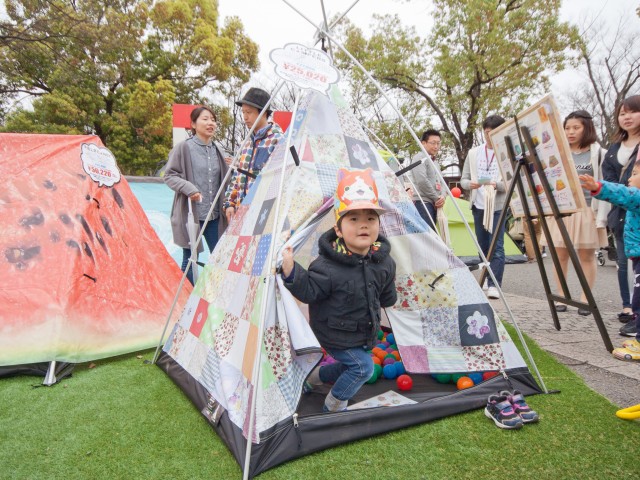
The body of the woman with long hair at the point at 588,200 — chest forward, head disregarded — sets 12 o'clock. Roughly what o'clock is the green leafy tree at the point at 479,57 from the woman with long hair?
The green leafy tree is roughly at 4 o'clock from the woman with long hair.

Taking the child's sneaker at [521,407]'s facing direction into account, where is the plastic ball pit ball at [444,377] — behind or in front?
behind

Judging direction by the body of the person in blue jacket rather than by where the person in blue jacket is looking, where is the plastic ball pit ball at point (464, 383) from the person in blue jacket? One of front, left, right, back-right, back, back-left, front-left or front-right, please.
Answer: front-left

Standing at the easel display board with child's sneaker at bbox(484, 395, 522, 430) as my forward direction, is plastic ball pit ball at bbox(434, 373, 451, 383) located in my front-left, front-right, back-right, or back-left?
front-right

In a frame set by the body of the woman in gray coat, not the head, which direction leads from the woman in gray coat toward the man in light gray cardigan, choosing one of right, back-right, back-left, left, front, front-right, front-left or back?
front-left

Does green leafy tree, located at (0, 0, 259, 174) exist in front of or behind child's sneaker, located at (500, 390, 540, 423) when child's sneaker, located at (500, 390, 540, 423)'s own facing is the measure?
behind

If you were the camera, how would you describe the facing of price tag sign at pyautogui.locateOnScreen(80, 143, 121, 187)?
facing the viewer

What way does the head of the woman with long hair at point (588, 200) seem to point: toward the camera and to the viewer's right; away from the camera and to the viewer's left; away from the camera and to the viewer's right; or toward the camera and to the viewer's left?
toward the camera and to the viewer's left

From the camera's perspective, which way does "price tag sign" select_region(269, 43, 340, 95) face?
toward the camera

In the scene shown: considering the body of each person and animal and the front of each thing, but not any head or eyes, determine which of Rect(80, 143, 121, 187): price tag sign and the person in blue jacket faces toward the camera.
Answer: the price tag sign

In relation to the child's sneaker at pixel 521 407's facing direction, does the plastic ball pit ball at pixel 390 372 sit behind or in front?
behind

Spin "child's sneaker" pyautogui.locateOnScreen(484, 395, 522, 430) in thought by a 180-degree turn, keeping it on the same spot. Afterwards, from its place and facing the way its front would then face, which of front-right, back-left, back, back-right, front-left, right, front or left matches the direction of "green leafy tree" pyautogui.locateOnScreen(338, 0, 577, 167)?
front-right

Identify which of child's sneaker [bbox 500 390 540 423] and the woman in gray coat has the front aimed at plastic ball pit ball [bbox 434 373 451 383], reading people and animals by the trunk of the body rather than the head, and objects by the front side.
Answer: the woman in gray coat

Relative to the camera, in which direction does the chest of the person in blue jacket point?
to the viewer's left
